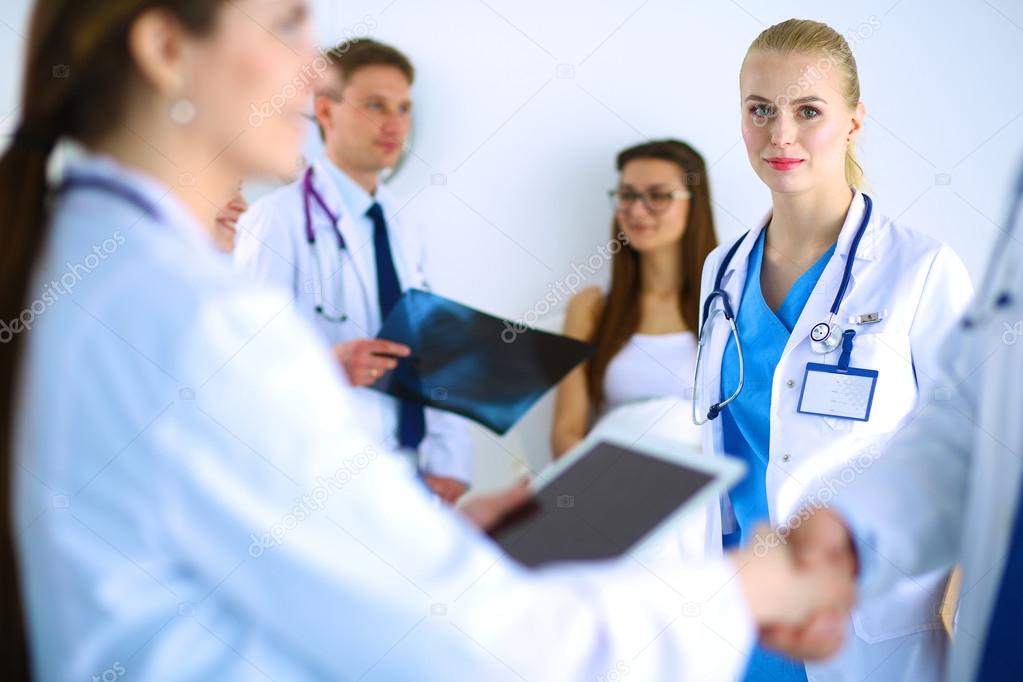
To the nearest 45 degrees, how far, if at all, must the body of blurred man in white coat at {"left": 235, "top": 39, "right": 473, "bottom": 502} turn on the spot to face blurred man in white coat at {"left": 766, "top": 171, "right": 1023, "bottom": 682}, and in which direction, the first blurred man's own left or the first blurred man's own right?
0° — they already face them

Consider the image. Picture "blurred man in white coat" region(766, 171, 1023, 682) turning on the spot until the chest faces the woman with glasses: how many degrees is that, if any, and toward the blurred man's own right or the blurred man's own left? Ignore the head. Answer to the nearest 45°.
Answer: approximately 90° to the blurred man's own right

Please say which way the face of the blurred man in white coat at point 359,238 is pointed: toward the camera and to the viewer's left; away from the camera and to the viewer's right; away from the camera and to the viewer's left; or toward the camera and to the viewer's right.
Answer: toward the camera and to the viewer's right

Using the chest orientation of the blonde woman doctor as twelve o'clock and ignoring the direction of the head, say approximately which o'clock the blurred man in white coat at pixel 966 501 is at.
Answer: The blurred man in white coat is roughly at 10 o'clock from the blonde woman doctor.

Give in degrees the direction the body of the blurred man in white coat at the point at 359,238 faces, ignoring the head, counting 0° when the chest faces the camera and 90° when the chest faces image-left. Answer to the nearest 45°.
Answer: approximately 315°

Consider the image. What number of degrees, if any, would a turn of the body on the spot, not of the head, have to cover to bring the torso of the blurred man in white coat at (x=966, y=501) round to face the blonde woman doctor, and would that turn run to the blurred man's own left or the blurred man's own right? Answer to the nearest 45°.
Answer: approximately 90° to the blurred man's own right
